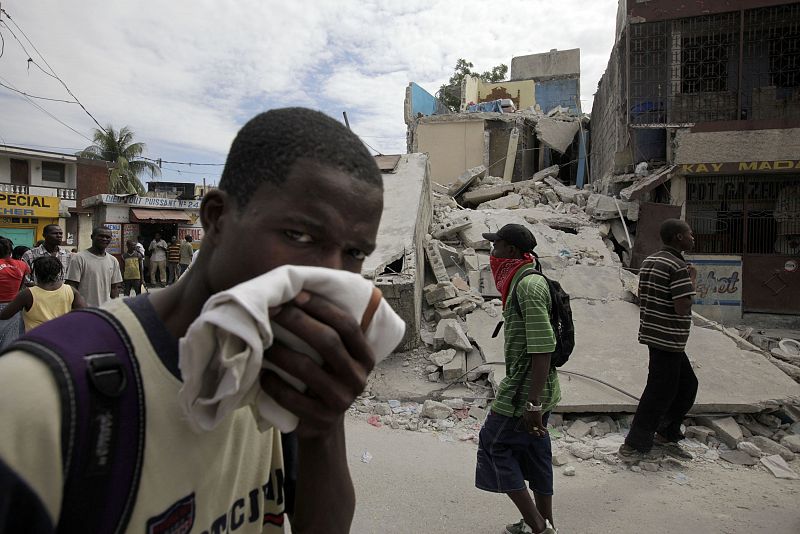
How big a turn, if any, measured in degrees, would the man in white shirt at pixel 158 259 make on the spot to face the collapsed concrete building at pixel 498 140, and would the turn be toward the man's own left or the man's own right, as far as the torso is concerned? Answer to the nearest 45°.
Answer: approximately 90° to the man's own left

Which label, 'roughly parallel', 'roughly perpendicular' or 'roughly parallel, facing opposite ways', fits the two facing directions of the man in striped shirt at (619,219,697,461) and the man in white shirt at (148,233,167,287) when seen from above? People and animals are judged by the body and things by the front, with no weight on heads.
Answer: roughly perpendicular

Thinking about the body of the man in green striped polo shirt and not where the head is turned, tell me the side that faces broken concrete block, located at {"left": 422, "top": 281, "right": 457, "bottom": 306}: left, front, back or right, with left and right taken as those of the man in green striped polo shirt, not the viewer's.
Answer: right

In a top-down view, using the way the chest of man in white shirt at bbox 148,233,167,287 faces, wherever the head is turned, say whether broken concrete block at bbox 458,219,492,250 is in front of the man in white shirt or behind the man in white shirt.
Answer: in front

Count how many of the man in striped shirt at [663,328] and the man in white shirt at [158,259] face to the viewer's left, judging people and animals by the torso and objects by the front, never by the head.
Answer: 0

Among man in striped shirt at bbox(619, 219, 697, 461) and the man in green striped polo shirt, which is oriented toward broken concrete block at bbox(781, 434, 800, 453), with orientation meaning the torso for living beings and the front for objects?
the man in striped shirt

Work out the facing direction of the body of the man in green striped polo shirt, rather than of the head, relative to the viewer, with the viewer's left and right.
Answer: facing to the left of the viewer

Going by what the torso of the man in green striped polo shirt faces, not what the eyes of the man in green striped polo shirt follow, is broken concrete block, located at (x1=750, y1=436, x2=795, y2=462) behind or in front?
behind

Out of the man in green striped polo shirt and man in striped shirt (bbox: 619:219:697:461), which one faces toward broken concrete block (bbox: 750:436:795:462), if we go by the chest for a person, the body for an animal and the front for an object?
the man in striped shirt

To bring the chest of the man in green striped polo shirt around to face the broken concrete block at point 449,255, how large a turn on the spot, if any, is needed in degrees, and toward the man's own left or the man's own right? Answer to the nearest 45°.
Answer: approximately 90° to the man's own right
